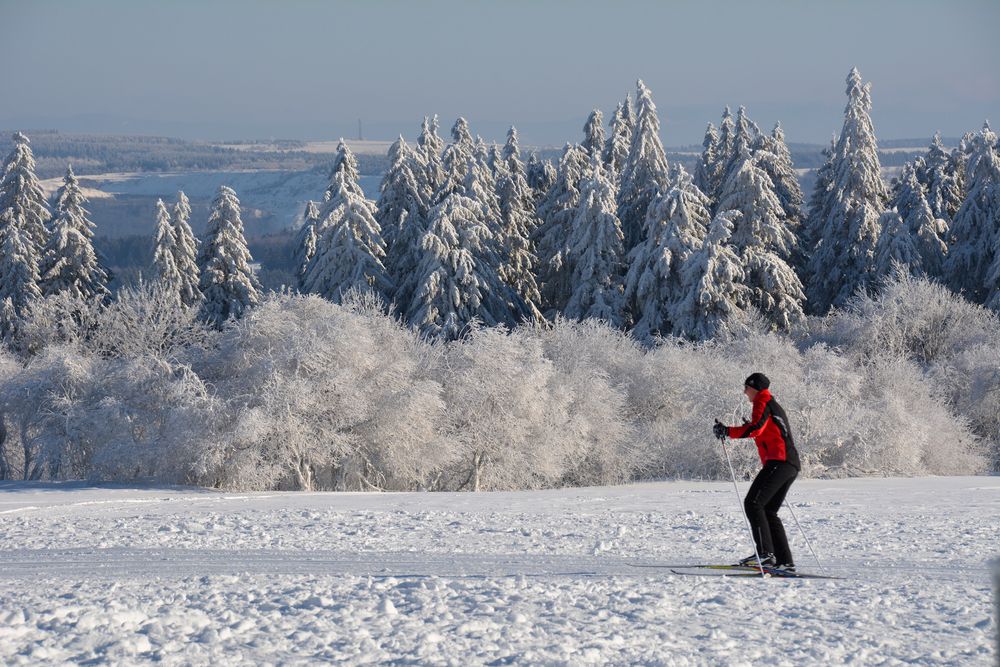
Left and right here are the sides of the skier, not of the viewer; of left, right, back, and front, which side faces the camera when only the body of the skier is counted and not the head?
left

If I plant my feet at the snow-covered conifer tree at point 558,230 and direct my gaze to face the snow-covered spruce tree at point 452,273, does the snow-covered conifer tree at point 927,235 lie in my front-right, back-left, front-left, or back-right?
back-left

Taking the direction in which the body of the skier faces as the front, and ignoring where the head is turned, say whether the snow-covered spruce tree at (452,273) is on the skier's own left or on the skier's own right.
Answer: on the skier's own right

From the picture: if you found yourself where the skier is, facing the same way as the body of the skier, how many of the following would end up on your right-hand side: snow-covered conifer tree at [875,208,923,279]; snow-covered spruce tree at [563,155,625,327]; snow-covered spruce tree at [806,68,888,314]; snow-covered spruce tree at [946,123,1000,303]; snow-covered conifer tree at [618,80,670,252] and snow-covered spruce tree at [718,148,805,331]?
6

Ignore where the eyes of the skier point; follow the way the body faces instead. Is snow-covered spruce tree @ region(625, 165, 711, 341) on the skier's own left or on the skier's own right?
on the skier's own right

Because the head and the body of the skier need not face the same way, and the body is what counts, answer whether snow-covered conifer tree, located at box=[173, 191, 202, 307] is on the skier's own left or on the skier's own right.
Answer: on the skier's own right

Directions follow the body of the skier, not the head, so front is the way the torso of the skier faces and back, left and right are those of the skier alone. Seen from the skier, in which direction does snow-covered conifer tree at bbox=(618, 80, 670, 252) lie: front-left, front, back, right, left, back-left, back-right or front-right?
right

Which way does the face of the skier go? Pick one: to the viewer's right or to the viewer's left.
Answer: to the viewer's left

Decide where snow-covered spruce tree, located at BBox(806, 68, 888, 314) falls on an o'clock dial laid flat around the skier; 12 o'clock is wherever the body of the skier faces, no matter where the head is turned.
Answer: The snow-covered spruce tree is roughly at 3 o'clock from the skier.

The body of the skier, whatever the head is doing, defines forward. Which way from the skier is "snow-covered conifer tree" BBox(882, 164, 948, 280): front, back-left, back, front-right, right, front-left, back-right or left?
right

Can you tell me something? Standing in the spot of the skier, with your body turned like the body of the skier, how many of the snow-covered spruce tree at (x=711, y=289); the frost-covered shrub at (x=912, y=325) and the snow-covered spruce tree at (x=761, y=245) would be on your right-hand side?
3

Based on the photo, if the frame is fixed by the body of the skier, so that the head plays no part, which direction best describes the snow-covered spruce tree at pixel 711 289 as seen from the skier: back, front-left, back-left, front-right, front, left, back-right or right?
right

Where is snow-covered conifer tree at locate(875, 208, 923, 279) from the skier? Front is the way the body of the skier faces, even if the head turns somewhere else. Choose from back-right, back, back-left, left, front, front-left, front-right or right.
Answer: right
